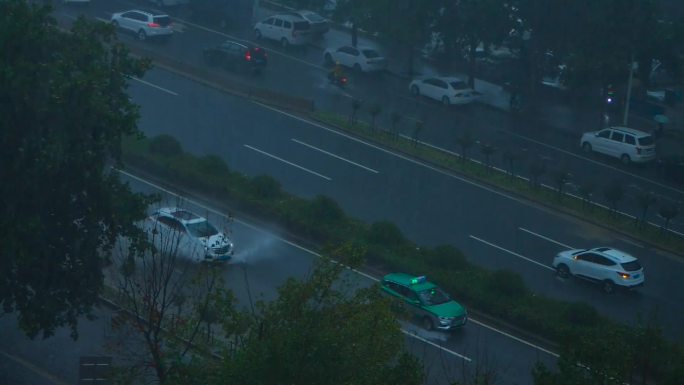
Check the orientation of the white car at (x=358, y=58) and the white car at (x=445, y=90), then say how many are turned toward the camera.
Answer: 0

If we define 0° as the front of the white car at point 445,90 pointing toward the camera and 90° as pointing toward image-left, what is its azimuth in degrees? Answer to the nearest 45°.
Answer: approximately 135°

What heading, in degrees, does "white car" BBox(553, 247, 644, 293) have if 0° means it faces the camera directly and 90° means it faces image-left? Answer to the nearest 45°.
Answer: approximately 135°

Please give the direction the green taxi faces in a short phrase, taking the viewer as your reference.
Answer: facing the viewer and to the right of the viewer

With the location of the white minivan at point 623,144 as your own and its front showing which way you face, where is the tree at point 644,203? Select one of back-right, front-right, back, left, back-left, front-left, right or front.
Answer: back-left

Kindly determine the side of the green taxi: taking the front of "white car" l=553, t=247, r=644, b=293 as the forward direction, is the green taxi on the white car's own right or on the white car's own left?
on the white car's own left

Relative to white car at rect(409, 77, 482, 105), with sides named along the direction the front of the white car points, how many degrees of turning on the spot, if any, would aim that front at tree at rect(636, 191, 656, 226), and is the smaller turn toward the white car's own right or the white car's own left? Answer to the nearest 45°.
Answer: approximately 180°

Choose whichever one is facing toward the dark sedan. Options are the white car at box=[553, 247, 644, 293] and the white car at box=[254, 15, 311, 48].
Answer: the white car at box=[553, 247, 644, 293]
